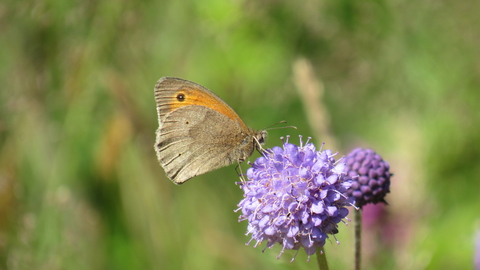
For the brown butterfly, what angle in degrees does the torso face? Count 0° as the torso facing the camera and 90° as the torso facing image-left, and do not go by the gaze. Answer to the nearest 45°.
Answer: approximately 270°

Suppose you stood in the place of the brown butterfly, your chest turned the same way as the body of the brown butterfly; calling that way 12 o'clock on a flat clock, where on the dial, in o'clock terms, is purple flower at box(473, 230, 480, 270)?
The purple flower is roughly at 12 o'clock from the brown butterfly.

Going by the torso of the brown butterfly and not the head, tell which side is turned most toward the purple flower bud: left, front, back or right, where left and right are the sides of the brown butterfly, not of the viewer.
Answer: front
